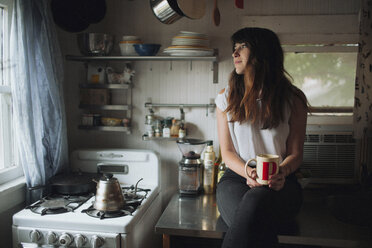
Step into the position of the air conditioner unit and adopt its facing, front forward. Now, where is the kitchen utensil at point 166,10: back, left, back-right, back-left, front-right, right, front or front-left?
front-right

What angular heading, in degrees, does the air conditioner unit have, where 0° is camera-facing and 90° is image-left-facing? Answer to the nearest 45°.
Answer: approximately 0°

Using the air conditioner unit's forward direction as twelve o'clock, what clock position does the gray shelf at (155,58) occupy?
The gray shelf is roughly at 2 o'clock from the air conditioner unit.

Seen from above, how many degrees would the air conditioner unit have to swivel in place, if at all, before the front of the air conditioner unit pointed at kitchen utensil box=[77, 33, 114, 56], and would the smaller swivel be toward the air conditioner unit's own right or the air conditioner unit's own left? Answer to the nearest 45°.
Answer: approximately 45° to the air conditioner unit's own right

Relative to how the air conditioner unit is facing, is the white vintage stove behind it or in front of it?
in front

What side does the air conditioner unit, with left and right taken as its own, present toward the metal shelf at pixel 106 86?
right
